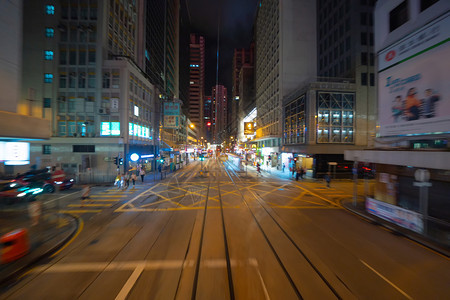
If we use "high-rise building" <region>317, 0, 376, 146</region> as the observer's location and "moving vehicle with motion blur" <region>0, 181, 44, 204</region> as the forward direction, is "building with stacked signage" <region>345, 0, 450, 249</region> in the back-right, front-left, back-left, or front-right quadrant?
front-left

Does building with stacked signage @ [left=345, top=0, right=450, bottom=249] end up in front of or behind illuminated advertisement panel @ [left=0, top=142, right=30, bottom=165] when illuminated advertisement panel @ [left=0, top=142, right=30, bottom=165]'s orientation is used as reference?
in front

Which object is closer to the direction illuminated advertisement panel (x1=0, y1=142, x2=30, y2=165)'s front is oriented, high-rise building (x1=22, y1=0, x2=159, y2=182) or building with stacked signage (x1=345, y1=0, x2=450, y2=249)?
the building with stacked signage

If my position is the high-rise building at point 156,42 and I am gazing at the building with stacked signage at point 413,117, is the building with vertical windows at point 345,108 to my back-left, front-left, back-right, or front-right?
front-left

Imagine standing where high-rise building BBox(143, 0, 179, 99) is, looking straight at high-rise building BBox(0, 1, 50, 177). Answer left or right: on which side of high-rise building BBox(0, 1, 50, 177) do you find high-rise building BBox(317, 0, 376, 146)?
left

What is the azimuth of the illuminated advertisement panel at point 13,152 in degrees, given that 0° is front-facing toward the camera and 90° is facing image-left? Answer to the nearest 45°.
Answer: approximately 0°

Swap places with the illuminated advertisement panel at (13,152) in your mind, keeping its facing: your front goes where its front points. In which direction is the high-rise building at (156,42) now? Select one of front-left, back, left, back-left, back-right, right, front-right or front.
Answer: back-left
